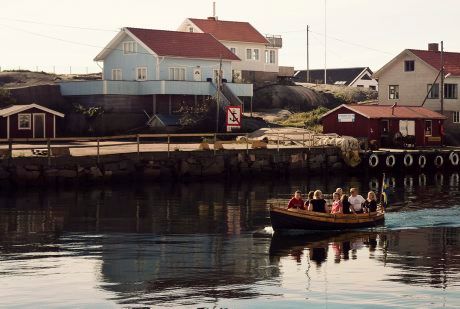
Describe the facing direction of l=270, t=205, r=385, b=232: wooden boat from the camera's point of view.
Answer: facing to the left of the viewer
